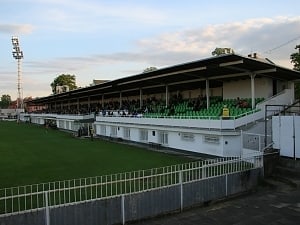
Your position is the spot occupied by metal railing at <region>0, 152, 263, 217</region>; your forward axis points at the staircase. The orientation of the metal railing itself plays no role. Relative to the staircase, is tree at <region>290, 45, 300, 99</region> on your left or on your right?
left

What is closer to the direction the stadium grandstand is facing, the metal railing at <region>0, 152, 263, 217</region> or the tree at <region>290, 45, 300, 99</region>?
the metal railing

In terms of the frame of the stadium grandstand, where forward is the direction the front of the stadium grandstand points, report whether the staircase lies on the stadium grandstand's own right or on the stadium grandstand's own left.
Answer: on the stadium grandstand's own left

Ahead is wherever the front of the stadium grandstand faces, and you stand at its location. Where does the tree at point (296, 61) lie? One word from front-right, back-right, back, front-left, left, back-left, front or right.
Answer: back

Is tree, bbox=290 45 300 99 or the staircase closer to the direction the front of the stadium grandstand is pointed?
the staircase
